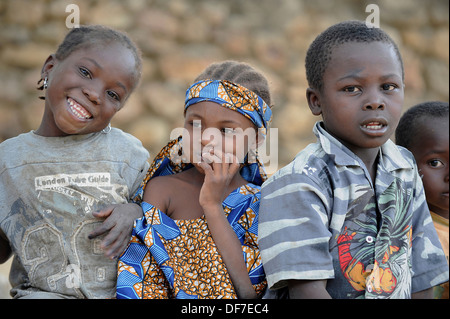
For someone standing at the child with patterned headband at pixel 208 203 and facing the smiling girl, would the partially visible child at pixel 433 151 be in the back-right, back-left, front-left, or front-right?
back-right

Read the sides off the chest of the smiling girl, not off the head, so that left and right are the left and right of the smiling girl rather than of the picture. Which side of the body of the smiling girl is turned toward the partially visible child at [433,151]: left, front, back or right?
left

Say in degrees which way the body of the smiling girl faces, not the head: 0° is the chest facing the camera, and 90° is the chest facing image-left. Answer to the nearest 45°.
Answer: approximately 0°
